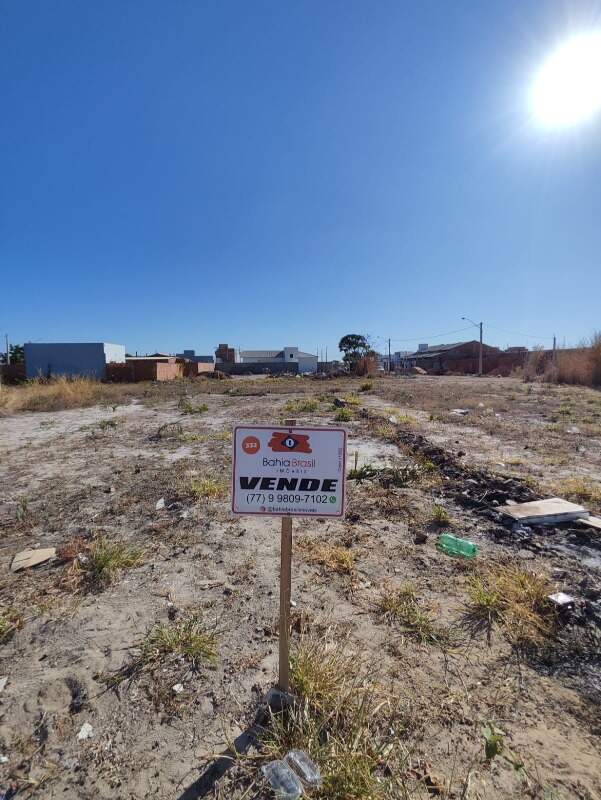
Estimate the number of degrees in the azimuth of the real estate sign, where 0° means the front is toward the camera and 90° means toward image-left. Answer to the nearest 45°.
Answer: approximately 0°

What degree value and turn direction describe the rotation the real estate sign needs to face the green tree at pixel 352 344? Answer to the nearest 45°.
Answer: approximately 180°

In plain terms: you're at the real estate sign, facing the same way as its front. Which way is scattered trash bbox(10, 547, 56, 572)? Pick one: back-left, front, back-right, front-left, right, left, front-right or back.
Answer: back-right

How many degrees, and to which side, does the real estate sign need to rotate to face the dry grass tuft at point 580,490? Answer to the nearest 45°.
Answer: approximately 135° to its left
